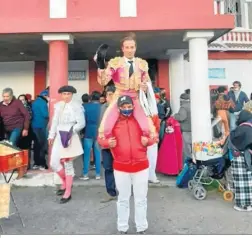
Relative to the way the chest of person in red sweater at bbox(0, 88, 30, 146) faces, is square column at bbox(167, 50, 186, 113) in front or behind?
behind

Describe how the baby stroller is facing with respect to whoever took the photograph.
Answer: facing to the left of the viewer

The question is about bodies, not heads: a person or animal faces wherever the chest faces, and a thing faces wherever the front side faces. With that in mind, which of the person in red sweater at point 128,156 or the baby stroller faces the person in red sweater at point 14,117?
the baby stroller

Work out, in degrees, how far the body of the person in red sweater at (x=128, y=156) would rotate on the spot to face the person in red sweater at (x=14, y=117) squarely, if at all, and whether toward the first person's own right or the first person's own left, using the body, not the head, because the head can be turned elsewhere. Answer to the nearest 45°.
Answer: approximately 135° to the first person's own right

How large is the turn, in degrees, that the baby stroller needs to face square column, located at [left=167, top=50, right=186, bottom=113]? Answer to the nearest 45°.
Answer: approximately 90° to its right

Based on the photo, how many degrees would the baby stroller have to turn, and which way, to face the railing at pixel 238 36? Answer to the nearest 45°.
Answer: approximately 90° to its right

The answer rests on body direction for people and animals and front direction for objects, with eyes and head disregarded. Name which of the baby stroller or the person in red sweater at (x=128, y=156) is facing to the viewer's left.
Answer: the baby stroller

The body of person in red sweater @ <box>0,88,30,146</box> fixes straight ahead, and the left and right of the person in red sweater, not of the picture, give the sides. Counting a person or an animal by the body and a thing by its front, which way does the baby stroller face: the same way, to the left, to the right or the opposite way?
to the right

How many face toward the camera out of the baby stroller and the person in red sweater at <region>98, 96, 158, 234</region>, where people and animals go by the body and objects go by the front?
1
